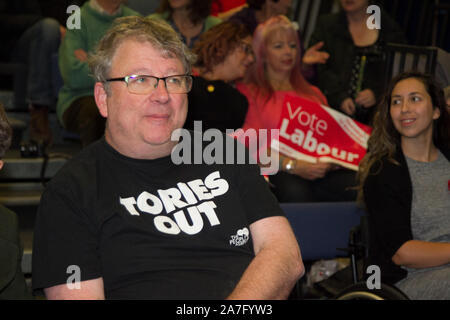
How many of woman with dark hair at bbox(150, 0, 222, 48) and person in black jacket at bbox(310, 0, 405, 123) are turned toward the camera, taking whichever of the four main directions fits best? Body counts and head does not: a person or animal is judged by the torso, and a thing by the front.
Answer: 2

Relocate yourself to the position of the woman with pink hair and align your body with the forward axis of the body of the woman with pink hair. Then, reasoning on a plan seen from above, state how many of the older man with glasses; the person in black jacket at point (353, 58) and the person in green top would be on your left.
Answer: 1

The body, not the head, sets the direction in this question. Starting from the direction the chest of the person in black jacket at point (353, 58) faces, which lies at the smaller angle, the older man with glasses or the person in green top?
the older man with glasses

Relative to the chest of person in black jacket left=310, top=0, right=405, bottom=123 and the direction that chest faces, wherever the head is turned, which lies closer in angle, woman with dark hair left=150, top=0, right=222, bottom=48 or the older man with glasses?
the older man with glasses

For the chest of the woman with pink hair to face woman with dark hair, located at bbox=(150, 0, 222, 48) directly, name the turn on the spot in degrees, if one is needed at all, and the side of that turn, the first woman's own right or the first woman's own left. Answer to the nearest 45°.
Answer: approximately 180°

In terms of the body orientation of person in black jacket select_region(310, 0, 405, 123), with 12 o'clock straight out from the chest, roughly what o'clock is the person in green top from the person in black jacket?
The person in green top is roughly at 2 o'clock from the person in black jacket.

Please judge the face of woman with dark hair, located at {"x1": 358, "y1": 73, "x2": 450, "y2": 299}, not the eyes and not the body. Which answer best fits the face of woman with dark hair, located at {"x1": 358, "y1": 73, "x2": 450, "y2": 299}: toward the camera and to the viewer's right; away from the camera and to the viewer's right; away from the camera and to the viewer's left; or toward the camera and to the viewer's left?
toward the camera and to the viewer's left

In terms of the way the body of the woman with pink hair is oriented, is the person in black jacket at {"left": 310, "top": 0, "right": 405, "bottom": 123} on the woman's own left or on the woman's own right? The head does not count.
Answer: on the woman's own left

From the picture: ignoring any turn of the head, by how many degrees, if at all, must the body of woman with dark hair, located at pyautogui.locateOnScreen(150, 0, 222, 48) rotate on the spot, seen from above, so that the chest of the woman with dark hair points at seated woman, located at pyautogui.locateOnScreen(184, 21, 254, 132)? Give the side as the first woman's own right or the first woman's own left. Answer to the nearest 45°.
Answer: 0° — they already face them

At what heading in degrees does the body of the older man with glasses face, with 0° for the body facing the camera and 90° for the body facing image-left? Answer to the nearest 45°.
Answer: approximately 315°

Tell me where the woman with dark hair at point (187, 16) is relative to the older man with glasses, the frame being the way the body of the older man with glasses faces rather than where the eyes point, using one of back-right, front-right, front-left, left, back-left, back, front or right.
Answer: back-left
